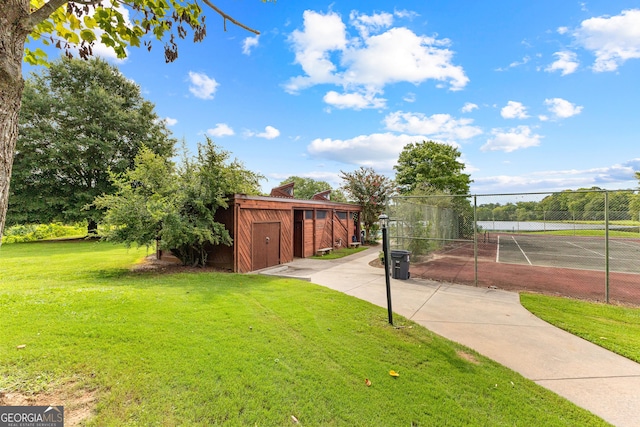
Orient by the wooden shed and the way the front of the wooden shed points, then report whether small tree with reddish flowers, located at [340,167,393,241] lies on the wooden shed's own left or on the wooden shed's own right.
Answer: on the wooden shed's own left

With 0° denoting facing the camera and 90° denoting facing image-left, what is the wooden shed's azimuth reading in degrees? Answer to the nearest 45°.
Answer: approximately 315°

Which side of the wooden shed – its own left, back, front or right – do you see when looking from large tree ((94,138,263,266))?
right

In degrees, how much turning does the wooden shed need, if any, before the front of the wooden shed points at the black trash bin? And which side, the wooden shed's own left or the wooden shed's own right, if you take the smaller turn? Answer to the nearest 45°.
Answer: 0° — it already faces it
